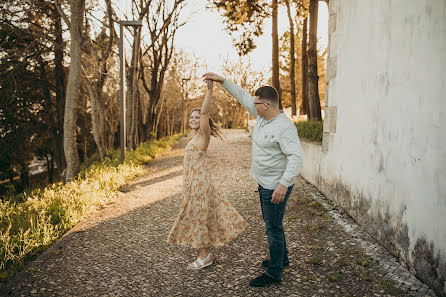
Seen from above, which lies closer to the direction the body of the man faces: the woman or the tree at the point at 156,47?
the woman

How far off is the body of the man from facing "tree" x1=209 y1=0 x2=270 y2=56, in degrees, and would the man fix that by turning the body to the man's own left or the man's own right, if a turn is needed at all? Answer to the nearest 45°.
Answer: approximately 135° to the man's own right

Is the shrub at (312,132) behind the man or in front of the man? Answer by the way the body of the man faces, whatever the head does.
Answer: behind

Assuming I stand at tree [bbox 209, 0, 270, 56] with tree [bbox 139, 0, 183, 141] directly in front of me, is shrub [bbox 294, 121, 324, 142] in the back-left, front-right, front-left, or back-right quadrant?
back-left

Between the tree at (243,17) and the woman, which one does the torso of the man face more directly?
the woman

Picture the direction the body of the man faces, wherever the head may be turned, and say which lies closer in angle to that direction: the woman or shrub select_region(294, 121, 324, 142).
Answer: the woman

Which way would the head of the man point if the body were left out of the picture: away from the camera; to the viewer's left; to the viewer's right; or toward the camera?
to the viewer's left

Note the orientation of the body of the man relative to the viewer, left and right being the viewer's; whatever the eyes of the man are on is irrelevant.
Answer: facing the viewer and to the left of the viewer
